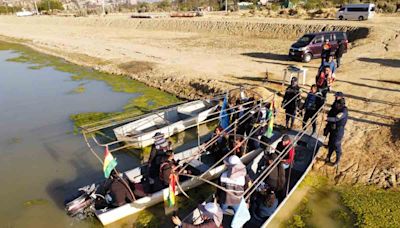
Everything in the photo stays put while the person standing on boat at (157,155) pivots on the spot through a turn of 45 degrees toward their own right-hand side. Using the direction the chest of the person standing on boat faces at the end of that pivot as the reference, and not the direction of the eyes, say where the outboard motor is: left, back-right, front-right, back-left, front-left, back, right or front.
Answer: back-right

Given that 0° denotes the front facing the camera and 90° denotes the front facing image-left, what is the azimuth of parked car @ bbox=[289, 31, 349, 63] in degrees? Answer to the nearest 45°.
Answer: approximately 45°

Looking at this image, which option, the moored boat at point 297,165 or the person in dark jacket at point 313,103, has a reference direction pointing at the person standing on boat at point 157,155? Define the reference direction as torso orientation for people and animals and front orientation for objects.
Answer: the person in dark jacket

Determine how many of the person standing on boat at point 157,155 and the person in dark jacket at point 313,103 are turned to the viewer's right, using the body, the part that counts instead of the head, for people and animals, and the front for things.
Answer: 1

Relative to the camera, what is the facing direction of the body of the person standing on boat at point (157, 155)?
to the viewer's right

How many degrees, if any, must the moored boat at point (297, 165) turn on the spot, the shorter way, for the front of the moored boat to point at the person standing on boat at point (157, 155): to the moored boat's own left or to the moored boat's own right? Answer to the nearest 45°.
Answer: approximately 135° to the moored boat's own left

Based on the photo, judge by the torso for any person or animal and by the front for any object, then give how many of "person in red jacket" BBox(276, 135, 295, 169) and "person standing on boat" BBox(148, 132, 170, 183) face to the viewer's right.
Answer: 1

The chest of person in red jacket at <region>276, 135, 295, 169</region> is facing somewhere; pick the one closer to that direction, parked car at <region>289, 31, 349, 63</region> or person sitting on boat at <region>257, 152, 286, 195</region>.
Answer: the person sitting on boat

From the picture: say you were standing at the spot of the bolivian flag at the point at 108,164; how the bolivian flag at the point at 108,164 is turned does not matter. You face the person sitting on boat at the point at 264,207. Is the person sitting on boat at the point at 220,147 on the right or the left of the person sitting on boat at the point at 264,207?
left

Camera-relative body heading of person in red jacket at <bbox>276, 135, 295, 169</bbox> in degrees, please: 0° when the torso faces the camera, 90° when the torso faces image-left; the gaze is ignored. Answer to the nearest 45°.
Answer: approximately 45°

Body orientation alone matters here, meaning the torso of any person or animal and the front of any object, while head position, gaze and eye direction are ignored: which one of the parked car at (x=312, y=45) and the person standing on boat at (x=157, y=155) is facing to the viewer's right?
the person standing on boat

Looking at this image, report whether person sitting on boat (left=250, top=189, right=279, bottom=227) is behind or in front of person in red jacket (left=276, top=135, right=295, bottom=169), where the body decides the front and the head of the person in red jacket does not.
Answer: in front

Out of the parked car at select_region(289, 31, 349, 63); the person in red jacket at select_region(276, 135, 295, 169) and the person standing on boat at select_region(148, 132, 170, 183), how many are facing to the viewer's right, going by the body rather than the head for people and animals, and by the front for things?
1

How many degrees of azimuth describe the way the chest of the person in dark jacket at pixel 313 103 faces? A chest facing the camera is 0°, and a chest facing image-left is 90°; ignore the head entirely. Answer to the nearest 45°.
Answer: approximately 45°

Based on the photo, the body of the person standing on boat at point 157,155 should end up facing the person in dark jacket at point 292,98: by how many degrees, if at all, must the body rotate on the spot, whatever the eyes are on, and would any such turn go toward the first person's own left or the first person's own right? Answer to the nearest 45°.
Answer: approximately 45° to the first person's own left

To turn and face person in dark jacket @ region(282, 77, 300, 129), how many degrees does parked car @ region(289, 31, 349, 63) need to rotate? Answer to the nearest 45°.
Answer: approximately 45° to its left

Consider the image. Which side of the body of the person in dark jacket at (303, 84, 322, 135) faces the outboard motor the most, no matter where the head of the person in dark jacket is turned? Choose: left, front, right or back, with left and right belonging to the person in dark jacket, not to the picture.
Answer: front

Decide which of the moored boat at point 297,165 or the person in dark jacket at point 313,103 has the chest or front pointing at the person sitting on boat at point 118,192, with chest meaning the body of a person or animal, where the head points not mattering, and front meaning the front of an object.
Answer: the person in dark jacket
